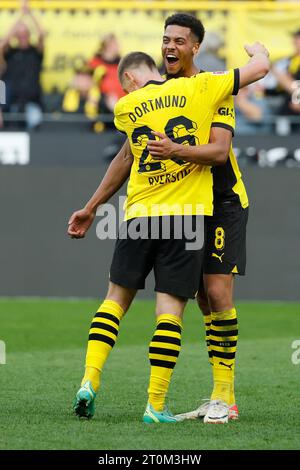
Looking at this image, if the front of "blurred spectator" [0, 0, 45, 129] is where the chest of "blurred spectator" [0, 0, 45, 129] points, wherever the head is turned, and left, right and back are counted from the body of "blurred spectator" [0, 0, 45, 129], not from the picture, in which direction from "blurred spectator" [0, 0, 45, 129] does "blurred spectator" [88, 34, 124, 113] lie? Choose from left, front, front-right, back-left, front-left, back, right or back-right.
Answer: left

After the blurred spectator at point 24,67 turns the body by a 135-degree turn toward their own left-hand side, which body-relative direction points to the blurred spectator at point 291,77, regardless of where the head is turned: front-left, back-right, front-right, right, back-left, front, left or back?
front-right

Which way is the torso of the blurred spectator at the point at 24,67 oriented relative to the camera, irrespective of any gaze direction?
toward the camera

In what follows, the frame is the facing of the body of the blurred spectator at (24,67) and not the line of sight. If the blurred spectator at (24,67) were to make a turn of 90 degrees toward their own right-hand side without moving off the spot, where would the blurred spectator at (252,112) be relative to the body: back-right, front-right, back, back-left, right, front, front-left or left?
back

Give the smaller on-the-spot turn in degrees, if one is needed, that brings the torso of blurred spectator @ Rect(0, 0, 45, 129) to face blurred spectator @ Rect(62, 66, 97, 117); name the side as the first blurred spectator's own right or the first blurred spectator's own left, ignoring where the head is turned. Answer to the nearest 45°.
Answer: approximately 90° to the first blurred spectator's own left

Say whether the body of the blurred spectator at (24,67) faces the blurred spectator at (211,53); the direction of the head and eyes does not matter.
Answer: no
